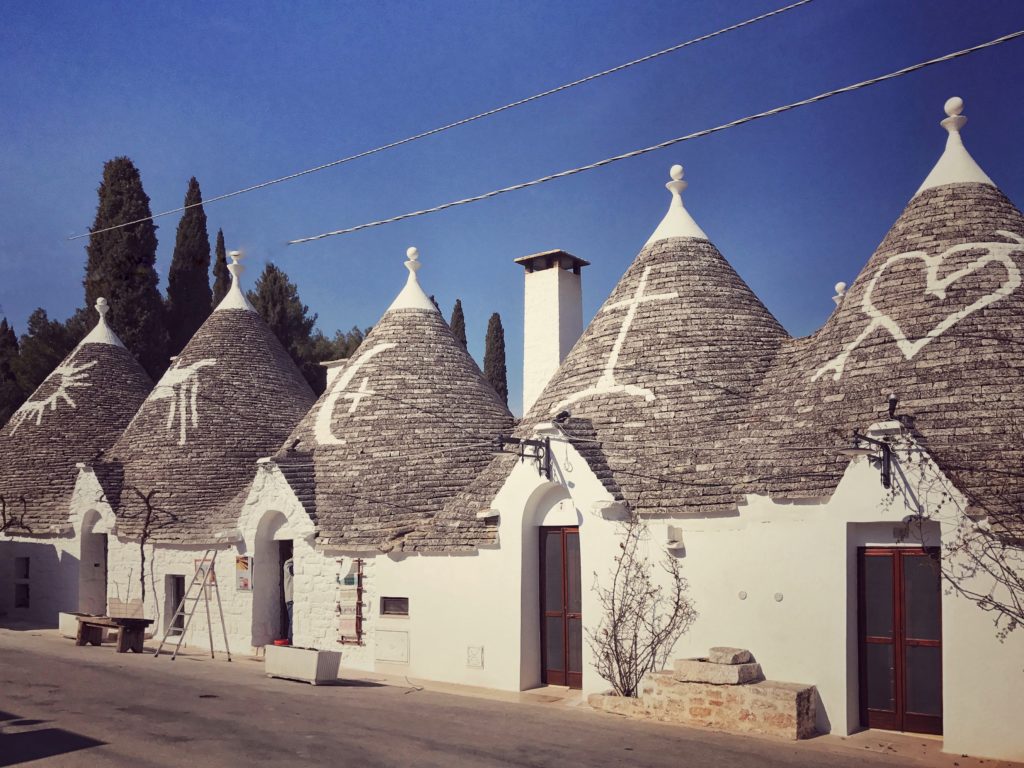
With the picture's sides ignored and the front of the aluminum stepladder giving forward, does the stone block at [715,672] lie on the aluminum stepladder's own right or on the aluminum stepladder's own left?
on the aluminum stepladder's own left

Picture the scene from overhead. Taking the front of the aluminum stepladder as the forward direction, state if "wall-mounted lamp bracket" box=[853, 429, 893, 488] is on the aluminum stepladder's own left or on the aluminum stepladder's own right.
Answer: on the aluminum stepladder's own left

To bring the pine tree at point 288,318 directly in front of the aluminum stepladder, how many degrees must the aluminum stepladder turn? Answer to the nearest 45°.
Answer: approximately 135° to its right

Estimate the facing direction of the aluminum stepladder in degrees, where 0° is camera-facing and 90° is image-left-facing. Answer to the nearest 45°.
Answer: approximately 45°

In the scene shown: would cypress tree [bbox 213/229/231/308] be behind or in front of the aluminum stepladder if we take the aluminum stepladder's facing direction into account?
behind

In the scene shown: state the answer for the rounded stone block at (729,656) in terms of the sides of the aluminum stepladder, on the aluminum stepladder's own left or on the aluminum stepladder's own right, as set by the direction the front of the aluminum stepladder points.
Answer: on the aluminum stepladder's own left
